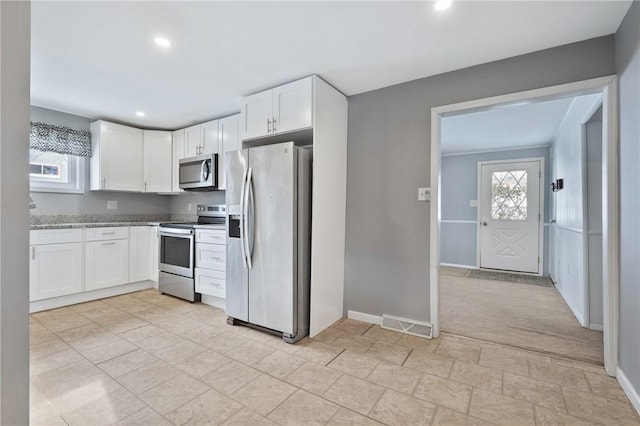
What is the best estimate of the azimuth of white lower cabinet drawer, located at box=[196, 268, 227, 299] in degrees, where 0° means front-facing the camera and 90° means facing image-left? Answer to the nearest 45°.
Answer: approximately 45°

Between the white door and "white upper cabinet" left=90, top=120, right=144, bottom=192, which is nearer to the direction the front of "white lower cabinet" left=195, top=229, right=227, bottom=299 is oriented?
the white upper cabinet

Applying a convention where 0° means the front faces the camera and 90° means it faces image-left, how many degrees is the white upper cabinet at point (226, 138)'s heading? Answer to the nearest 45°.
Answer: approximately 45°

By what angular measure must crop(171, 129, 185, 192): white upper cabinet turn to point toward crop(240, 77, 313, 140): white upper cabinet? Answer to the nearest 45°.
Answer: approximately 90° to its left

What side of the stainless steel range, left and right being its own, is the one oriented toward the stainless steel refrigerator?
left

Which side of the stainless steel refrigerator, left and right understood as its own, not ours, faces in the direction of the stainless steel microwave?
right

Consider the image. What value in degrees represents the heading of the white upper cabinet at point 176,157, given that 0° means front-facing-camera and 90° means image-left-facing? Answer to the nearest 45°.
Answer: approximately 45°

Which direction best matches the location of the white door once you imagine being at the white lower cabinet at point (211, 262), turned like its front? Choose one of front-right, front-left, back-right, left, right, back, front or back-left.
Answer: back-left

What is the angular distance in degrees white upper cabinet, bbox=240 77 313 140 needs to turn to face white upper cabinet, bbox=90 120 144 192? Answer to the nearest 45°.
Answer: approximately 90° to its right
